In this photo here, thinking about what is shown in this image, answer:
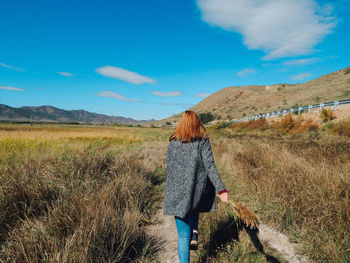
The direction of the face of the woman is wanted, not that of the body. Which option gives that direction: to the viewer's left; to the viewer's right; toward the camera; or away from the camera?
away from the camera

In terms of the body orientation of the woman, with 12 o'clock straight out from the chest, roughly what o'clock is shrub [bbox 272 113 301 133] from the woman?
The shrub is roughly at 1 o'clock from the woman.

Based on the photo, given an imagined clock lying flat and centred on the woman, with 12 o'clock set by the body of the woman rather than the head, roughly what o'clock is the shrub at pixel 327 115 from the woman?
The shrub is roughly at 1 o'clock from the woman.

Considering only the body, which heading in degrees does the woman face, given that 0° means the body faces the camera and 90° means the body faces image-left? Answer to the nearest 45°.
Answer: approximately 180°
